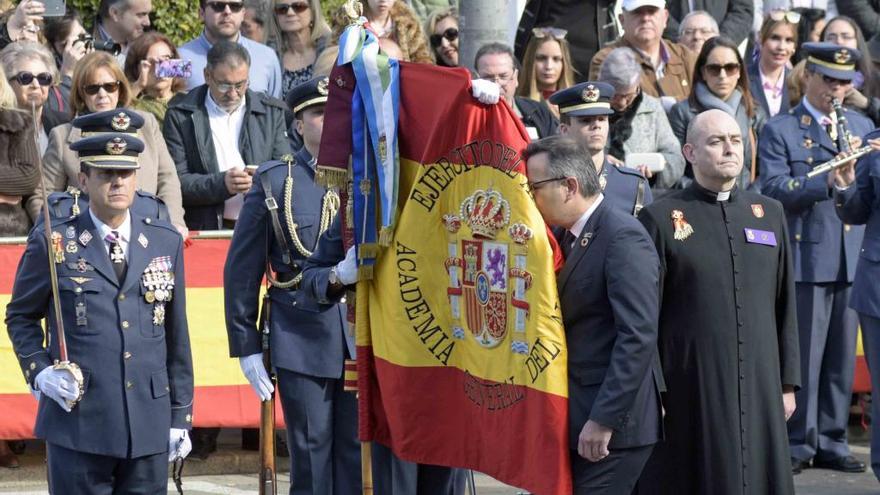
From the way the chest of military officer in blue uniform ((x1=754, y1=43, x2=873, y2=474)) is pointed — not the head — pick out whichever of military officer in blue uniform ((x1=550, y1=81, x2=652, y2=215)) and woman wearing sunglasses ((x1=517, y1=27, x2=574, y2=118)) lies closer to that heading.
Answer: the military officer in blue uniform

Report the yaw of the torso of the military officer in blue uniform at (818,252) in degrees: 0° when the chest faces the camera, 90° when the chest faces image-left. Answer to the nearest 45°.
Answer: approximately 315°

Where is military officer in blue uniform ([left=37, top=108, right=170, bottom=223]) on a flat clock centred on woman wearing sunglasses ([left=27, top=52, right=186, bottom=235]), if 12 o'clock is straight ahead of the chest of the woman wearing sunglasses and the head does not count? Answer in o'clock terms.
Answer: The military officer in blue uniform is roughly at 12 o'clock from the woman wearing sunglasses.

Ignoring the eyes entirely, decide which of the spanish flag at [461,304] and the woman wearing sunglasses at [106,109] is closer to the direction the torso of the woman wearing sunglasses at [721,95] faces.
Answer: the spanish flag

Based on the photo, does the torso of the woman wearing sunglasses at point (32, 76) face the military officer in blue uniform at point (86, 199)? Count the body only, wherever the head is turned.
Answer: yes

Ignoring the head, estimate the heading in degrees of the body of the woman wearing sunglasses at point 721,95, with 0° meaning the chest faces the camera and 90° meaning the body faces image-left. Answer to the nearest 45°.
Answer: approximately 0°

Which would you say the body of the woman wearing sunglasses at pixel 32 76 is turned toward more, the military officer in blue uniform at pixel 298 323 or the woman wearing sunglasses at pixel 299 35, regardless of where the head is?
the military officer in blue uniform

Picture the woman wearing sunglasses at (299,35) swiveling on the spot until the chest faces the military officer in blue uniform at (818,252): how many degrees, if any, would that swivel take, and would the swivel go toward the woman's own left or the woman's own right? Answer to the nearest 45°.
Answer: approximately 45° to the woman's own left

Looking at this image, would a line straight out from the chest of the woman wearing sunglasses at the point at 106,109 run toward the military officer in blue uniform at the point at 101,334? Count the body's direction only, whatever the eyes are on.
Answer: yes
